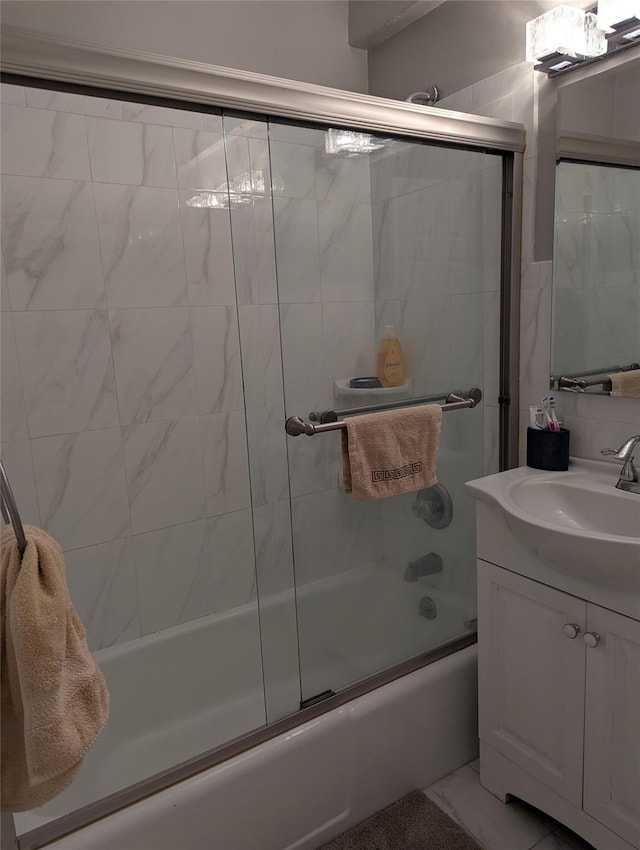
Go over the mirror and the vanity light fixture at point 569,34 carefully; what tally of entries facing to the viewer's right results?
0

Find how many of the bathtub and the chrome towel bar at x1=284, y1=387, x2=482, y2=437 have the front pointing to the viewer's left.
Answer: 0

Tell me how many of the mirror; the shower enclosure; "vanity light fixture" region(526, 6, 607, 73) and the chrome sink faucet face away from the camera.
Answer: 0

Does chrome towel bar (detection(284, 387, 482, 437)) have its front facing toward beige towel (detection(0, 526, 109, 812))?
no

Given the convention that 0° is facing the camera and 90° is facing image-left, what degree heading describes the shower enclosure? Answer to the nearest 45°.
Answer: approximately 315°

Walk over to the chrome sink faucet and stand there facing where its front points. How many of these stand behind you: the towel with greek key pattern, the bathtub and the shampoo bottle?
0

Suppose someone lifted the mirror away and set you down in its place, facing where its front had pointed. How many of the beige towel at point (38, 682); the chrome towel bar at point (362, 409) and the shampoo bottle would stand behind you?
0

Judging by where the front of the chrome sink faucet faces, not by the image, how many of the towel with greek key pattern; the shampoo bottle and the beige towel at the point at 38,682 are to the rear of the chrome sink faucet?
0

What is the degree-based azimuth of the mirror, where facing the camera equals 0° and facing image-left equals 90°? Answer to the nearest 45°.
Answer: approximately 45°

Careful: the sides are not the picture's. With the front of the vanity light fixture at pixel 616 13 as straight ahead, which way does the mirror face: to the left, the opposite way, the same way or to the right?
the same way

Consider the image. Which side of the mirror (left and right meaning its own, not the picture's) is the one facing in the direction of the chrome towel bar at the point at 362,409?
front

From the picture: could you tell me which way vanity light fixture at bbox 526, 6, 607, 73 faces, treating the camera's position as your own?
facing the viewer and to the left of the viewer

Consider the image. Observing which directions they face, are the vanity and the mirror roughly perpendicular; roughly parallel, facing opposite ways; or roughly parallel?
roughly parallel

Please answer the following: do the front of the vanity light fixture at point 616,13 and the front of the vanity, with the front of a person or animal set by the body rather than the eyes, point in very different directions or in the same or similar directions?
same or similar directions

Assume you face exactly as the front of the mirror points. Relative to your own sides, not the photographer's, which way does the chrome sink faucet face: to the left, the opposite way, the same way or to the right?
the same way
